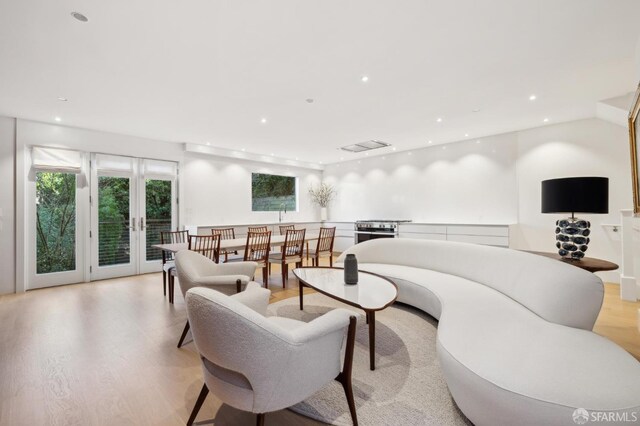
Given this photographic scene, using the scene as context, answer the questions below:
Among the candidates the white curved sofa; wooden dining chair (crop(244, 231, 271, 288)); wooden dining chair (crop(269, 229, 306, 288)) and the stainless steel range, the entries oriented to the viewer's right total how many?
0

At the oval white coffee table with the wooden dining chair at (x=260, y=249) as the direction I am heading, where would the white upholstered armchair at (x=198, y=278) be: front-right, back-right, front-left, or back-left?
front-left

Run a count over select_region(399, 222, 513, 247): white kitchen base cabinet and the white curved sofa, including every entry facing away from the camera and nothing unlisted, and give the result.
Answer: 0

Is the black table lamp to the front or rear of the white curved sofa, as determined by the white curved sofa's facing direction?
to the rear

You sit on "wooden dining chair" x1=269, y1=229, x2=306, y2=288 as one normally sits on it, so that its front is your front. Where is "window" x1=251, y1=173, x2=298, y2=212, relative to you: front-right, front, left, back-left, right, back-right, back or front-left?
front-right

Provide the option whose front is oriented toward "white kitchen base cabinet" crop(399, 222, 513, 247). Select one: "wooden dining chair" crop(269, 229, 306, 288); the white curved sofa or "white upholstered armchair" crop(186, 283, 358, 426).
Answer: the white upholstered armchair

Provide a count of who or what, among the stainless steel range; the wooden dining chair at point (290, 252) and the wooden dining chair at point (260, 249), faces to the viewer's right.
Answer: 0

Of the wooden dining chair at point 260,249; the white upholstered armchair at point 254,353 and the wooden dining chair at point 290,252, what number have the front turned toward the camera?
0

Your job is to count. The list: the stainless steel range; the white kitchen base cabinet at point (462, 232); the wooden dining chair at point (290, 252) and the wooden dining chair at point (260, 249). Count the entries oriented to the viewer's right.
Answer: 0

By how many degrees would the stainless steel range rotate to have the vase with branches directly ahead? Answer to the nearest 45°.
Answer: approximately 90° to its right

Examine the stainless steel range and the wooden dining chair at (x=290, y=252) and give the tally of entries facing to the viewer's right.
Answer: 0

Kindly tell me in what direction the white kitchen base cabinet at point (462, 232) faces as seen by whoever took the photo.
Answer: facing the viewer and to the left of the viewer

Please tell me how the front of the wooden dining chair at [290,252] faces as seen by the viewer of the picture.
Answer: facing away from the viewer and to the left of the viewer

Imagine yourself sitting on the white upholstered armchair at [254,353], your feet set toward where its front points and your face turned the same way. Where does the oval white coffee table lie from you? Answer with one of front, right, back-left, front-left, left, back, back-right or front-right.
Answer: front

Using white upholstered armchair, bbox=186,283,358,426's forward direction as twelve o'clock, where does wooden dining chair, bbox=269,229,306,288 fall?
The wooden dining chair is roughly at 11 o'clock from the white upholstered armchair.

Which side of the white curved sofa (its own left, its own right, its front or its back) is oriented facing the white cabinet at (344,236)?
right

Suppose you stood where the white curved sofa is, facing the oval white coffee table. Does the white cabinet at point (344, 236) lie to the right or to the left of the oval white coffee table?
right
